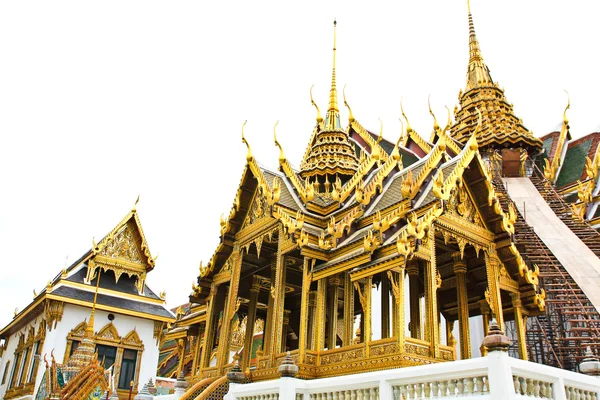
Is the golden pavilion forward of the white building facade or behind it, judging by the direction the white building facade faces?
forward

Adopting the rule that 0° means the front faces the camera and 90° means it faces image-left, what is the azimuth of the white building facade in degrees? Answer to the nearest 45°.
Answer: approximately 315°
